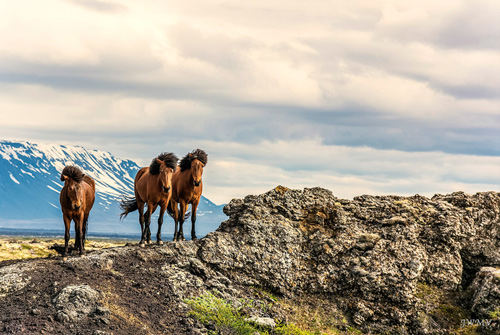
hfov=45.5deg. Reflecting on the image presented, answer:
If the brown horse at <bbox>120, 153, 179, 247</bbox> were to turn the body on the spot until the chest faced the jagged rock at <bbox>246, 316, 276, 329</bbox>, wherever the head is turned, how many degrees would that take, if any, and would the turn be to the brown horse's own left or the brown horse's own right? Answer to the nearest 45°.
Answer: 0° — it already faces it

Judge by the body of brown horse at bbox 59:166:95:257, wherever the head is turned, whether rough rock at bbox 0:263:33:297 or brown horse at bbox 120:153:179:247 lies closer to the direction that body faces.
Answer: the rough rock

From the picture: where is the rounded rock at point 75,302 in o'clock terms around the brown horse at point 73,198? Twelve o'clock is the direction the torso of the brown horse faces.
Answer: The rounded rock is roughly at 12 o'clock from the brown horse.

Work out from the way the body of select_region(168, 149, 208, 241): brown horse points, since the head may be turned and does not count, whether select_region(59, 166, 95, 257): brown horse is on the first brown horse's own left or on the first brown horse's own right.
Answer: on the first brown horse's own right

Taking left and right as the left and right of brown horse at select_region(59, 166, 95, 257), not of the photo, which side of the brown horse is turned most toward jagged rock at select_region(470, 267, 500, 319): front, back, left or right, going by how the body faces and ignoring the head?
left

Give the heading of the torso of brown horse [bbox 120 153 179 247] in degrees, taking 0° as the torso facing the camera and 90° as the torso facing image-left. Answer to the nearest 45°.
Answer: approximately 315°

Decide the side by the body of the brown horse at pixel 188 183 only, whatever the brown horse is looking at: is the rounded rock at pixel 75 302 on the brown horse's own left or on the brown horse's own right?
on the brown horse's own right

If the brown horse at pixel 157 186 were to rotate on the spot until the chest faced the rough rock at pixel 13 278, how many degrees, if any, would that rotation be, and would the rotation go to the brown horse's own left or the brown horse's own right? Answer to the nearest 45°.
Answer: approximately 90° to the brown horse's own right

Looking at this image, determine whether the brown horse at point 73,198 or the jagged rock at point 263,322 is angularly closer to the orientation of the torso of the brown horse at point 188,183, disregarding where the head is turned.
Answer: the jagged rock
